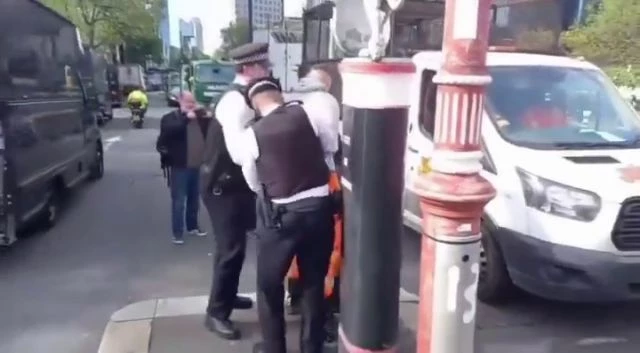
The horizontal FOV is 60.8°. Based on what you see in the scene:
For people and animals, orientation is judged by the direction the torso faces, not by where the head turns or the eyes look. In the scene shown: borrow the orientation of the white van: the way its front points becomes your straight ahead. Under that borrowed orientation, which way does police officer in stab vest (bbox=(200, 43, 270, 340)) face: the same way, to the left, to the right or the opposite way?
to the left

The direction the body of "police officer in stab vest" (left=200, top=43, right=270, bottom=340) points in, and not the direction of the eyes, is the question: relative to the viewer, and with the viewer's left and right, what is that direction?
facing to the right of the viewer

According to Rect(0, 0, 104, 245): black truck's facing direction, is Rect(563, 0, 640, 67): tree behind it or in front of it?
in front

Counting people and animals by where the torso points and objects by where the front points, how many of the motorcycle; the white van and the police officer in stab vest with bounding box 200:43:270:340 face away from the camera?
1

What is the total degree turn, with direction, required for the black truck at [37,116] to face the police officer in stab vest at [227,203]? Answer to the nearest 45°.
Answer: approximately 135° to its right

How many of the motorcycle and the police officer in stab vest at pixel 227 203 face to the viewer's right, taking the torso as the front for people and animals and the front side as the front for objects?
1

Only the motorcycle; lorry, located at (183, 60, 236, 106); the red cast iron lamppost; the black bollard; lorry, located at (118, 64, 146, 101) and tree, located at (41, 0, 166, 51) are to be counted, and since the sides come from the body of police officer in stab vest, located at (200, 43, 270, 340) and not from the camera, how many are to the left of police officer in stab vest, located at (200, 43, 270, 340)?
4
